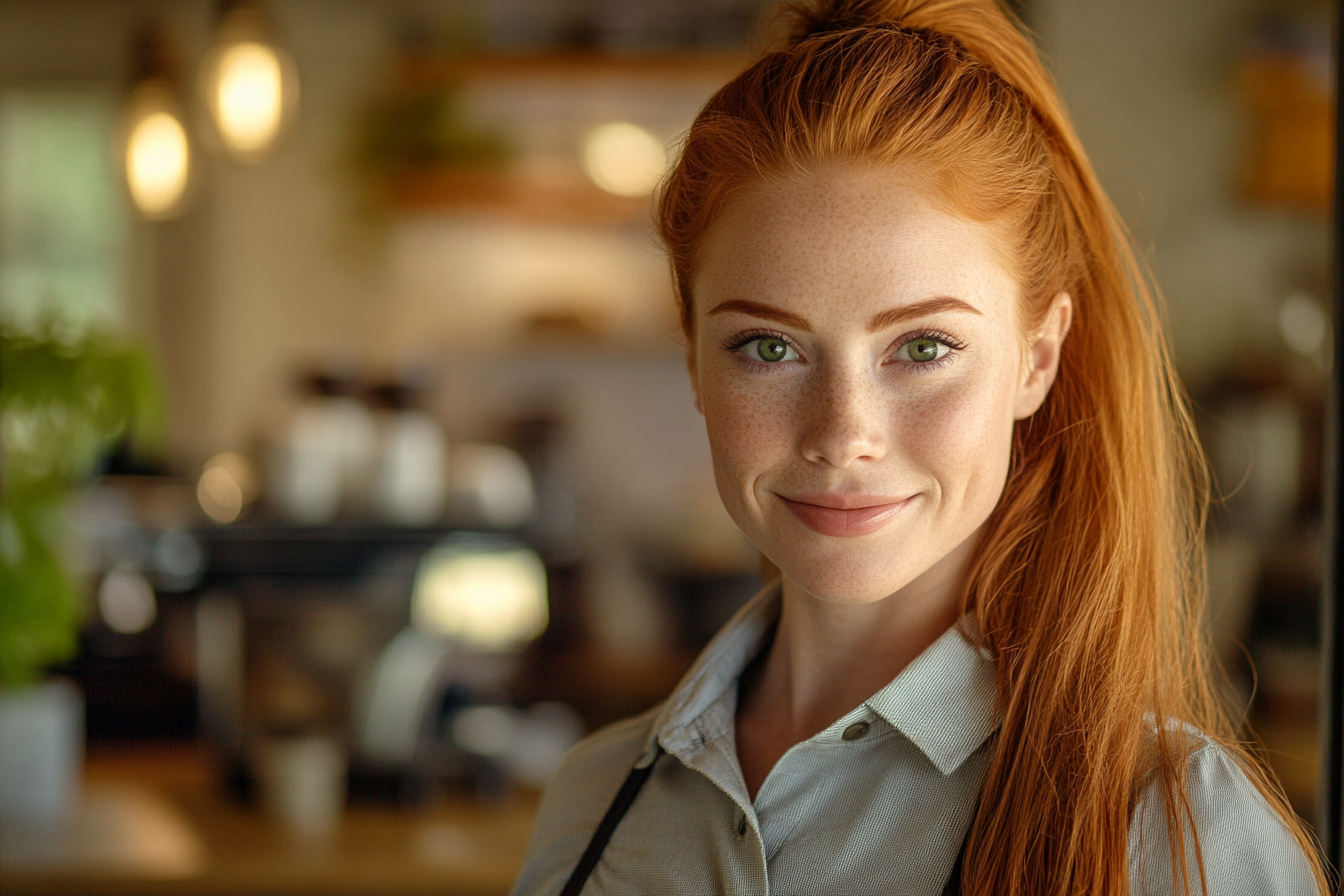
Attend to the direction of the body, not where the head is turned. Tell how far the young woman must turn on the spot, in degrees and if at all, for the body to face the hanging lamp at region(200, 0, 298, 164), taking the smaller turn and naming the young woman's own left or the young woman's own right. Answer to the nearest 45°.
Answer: approximately 90° to the young woman's own right

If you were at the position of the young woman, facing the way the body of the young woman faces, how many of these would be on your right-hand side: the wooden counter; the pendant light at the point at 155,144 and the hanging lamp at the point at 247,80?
3

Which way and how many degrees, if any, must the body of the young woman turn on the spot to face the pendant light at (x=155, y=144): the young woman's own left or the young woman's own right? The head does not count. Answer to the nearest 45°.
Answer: approximately 90° to the young woman's own right

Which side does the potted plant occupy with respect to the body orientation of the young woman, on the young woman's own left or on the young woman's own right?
on the young woman's own right

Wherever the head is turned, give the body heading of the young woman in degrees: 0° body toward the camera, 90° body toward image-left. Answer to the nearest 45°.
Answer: approximately 45°

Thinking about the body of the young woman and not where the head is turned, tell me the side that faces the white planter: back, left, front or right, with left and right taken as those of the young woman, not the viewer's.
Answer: right

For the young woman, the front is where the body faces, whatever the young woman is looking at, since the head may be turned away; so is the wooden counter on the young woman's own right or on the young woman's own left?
on the young woman's own right
